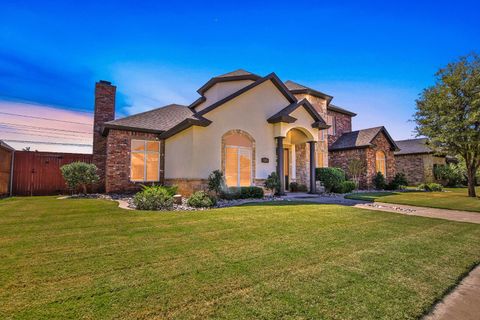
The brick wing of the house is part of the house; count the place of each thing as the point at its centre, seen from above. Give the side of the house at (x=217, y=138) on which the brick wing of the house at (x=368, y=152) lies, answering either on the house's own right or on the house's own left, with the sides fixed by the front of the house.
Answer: on the house's own left

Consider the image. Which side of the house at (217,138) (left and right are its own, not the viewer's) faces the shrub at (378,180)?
left

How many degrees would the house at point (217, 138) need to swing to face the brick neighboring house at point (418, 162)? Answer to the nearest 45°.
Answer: approximately 90° to its left

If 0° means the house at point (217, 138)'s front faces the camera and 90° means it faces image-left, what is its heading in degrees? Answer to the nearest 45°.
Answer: approximately 315°

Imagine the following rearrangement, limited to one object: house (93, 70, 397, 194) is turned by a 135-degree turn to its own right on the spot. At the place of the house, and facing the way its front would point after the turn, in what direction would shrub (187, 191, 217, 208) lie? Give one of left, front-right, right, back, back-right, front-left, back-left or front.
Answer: left

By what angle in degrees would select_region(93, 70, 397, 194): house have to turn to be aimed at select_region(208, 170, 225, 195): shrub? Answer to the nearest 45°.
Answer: approximately 45° to its right

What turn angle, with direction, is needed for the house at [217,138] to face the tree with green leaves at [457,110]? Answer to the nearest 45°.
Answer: approximately 45° to its left

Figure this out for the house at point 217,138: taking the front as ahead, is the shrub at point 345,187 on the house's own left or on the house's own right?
on the house's own left

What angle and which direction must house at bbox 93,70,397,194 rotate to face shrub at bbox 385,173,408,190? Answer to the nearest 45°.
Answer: approximately 90° to its left

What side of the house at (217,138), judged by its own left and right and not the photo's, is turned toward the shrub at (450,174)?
left

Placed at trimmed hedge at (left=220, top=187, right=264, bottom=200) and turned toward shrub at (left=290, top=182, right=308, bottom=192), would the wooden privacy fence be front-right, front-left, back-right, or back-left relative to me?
back-left

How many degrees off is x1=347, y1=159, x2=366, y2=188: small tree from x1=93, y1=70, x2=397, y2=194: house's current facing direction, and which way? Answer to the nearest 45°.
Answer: approximately 90° to its left
